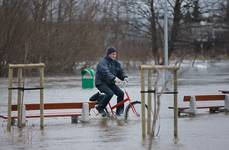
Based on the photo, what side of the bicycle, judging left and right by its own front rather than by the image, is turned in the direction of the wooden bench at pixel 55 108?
back

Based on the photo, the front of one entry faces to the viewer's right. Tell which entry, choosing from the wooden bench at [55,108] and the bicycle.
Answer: the bicycle

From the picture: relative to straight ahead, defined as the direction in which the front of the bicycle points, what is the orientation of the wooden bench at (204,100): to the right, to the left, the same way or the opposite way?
to the right

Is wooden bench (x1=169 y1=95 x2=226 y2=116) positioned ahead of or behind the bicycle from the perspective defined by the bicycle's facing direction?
ahead

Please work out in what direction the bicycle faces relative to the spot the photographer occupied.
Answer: facing to the right of the viewer

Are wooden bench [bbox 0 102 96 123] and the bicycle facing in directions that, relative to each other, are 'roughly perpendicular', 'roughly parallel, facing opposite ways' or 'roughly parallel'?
roughly perpendicular

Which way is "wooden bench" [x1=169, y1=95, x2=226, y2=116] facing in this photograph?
toward the camera

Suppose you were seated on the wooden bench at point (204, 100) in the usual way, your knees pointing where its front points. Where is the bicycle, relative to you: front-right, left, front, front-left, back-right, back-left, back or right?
front-right

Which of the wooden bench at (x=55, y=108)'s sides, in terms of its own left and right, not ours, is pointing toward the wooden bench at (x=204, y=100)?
left

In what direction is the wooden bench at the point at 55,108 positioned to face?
toward the camera

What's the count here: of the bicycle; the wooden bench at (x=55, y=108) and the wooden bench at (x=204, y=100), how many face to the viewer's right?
1
